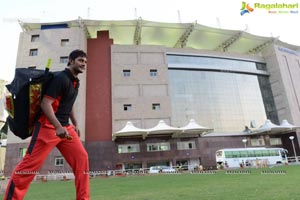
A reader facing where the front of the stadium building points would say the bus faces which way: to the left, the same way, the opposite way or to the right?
to the left

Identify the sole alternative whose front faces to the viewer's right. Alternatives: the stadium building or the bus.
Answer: the bus

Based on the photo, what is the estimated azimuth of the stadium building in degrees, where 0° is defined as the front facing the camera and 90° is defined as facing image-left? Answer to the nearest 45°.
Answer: approximately 0°

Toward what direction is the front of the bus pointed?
to the viewer's right

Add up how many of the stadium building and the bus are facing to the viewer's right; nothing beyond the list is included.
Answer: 1
